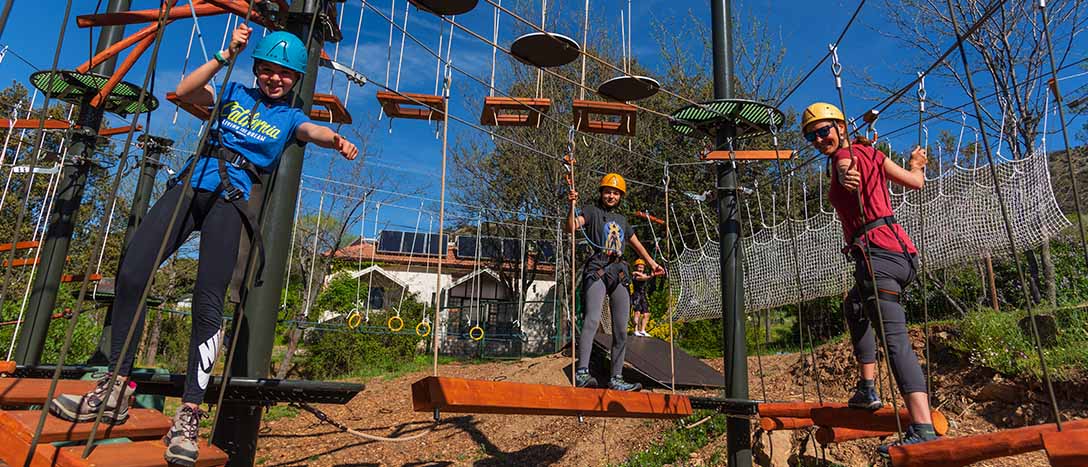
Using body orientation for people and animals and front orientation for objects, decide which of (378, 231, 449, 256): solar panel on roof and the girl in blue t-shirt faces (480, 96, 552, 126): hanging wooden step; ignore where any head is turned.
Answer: the solar panel on roof

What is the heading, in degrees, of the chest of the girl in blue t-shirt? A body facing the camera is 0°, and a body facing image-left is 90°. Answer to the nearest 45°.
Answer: approximately 0°

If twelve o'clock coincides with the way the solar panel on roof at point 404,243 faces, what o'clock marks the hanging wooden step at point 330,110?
The hanging wooden step is roughly at 12 o'clock from the solar panel on roof.

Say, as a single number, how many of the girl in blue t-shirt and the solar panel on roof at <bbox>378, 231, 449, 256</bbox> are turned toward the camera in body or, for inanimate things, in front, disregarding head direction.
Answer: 2

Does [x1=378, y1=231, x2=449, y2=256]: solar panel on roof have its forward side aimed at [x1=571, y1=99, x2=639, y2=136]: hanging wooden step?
yes

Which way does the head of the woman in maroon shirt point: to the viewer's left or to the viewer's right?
to the viewer's left

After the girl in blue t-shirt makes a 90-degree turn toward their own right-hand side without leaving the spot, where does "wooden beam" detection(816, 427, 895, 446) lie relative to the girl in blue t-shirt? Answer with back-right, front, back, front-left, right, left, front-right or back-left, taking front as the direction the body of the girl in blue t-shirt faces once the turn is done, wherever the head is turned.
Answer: back

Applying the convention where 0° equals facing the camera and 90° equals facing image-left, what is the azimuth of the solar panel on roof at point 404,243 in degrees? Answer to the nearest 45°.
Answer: approximately 0°

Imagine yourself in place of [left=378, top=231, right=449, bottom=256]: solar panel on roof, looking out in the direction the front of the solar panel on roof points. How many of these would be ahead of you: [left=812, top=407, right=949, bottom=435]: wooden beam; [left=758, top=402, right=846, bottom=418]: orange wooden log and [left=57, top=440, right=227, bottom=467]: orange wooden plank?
3

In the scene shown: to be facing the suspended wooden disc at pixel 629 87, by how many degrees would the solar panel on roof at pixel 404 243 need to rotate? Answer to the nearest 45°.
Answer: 0° — it already faces it

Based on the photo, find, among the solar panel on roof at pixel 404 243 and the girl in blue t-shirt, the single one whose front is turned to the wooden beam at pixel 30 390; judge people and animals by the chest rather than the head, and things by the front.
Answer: the solar panel on roof

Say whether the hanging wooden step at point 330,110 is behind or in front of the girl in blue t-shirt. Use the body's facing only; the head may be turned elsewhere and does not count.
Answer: behind

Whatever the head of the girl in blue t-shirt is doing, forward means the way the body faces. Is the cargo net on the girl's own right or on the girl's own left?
on the girl's own left
